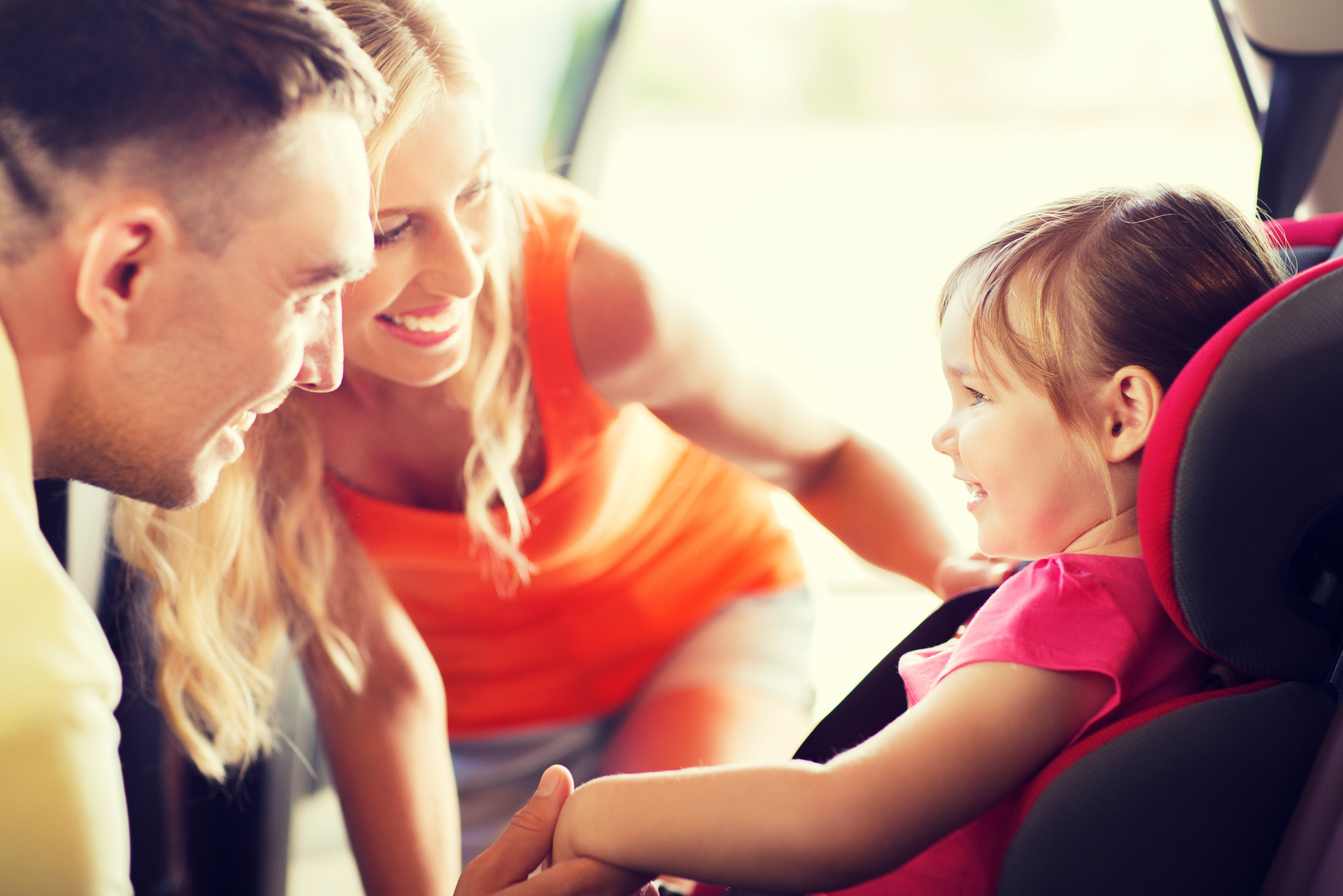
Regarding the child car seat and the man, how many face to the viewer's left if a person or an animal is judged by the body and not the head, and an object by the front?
1

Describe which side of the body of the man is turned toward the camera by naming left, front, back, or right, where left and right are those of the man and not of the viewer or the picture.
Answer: right

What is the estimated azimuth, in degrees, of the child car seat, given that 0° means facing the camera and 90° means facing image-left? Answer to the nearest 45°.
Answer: approximately 90°

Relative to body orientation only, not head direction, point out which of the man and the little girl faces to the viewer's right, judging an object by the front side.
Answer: the man

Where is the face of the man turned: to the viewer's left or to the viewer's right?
to the viewer's right

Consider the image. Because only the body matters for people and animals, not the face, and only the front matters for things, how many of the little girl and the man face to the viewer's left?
1

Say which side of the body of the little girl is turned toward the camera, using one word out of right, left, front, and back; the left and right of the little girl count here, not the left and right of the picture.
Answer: left
